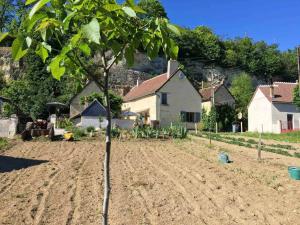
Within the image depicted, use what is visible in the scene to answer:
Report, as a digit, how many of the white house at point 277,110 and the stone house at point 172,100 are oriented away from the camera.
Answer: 0

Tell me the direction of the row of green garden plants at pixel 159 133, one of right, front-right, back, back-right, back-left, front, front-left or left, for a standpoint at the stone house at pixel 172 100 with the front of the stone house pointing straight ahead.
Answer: front-left

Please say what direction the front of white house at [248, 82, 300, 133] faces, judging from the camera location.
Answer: facing the viewer and to the right of the viewer

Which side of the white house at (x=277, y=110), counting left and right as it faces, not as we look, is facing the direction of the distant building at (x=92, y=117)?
right

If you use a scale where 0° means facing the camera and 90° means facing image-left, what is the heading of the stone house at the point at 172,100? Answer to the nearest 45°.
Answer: approximately 45°

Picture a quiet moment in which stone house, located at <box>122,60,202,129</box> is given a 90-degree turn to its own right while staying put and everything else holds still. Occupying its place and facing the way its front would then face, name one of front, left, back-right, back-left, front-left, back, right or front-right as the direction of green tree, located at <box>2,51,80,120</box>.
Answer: front-left

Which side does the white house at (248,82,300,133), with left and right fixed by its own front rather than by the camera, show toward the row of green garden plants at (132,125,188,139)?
right

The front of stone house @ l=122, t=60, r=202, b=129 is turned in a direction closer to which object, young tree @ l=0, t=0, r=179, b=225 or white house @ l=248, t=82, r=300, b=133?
the young tree

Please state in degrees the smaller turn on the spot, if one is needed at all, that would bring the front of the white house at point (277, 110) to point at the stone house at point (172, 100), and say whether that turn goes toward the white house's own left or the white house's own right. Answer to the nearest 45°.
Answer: approximately 135° to the white house's own right
